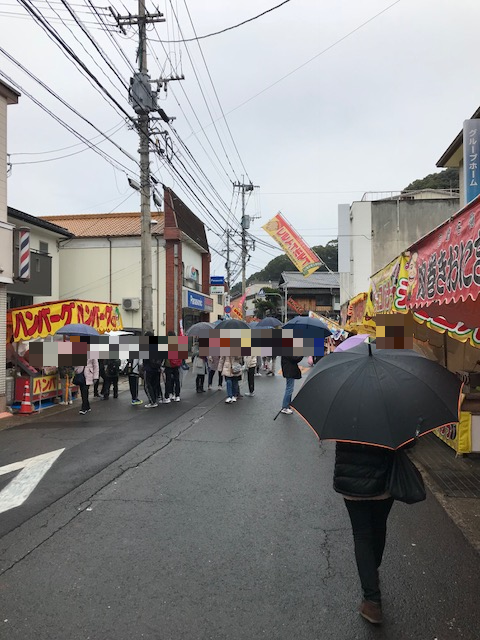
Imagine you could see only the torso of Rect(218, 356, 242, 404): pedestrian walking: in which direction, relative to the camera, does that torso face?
toward the camera

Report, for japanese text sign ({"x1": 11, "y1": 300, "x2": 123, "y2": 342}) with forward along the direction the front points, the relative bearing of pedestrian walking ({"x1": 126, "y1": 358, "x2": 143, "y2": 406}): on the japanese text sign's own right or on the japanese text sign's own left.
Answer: on the japanese text sign's own left

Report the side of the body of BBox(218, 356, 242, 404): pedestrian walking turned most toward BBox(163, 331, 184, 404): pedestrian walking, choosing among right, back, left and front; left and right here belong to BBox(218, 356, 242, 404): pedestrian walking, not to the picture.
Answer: right

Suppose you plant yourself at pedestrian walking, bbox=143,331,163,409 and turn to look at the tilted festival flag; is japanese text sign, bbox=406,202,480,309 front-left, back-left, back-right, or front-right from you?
back-right

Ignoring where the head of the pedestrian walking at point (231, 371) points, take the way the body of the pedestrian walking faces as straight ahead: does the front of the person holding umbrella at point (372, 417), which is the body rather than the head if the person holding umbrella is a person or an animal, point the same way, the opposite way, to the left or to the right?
the opposite way

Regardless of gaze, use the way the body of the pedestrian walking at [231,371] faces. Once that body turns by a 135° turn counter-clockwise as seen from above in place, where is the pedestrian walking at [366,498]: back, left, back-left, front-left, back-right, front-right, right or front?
back-right

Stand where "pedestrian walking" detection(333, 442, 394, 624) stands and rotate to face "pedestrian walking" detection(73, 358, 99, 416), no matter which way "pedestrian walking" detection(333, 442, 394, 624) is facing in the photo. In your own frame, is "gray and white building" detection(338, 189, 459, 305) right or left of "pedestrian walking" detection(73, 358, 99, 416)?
right

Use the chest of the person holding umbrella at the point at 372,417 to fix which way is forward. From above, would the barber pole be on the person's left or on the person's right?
on the person's left

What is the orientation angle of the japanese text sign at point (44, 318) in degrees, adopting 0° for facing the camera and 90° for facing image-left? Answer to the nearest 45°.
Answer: approximately 315°

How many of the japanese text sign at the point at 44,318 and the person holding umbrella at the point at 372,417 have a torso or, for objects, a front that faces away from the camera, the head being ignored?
1

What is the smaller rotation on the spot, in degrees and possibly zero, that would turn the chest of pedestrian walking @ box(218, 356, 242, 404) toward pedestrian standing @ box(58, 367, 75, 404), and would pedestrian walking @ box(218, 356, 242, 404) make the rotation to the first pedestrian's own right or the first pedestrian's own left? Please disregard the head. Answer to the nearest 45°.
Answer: approximately 90° to the first pedestrian's own right

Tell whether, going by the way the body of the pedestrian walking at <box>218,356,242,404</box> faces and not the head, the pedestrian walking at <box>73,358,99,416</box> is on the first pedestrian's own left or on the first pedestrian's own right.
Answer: on the first pedestrian's own right

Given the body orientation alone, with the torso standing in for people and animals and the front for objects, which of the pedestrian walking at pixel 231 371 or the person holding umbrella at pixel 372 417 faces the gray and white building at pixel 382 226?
the person holding umbrella

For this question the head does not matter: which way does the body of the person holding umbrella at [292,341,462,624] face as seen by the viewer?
away from the camera

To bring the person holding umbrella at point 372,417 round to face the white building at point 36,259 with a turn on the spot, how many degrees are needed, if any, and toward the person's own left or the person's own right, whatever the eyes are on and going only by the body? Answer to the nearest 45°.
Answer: approximately 45° to the person's own left

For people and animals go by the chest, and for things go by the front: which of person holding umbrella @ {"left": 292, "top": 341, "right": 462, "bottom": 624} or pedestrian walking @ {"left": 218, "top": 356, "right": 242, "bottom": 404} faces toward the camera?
the pedestrian walking

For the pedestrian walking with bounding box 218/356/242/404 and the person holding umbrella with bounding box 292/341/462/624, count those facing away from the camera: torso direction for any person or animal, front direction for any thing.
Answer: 1

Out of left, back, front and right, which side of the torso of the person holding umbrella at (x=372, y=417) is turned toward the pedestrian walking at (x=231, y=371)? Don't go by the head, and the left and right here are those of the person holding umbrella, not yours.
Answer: front

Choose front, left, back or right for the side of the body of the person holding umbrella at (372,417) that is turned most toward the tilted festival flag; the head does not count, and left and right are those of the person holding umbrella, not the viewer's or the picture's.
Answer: front

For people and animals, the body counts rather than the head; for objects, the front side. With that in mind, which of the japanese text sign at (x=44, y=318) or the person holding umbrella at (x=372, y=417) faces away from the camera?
the person holding umbrella
